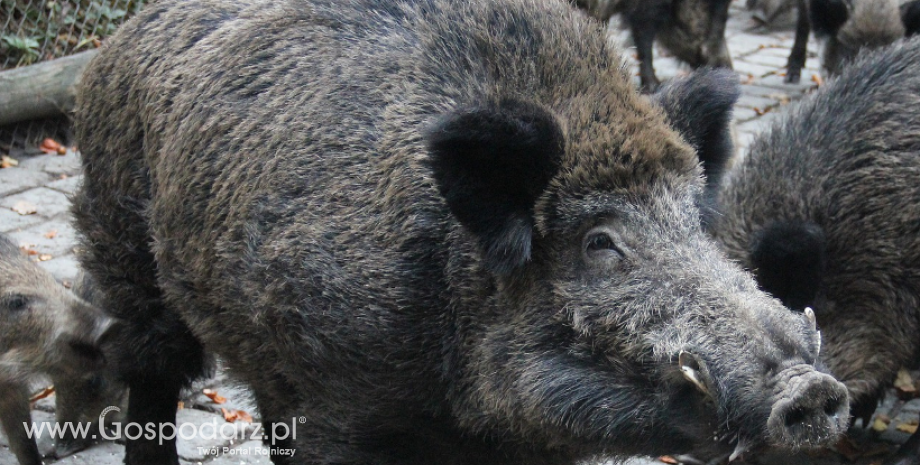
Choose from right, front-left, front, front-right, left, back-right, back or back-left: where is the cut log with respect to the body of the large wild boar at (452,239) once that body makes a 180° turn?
front

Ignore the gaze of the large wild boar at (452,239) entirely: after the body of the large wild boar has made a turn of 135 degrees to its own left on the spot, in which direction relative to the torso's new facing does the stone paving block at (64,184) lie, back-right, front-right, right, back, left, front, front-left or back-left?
front-left

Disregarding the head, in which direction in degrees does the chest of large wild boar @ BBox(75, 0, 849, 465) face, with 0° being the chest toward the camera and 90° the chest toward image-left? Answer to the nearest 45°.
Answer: approximately 315°

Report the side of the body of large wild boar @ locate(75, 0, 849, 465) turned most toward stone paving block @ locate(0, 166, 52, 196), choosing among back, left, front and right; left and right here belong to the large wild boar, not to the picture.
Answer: back

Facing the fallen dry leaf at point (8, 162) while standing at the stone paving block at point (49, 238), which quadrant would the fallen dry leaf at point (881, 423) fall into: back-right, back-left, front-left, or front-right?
back-right
